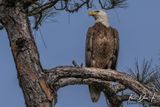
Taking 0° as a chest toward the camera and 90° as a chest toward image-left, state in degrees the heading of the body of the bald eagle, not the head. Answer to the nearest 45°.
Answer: approximately 0°
